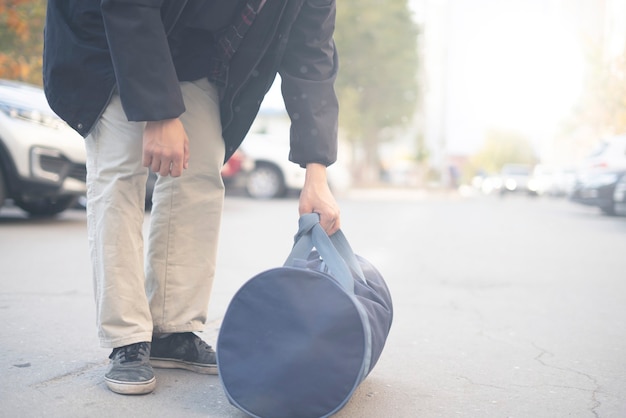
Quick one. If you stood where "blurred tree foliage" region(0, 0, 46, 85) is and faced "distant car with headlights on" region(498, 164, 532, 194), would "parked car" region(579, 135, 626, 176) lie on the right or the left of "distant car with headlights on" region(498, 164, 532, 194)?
right

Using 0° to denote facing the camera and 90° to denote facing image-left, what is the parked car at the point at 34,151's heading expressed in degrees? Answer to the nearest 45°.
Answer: approximately 315°

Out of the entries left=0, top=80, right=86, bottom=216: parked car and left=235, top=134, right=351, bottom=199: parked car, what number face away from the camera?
0

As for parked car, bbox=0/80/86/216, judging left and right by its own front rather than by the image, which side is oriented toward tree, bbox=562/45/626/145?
left

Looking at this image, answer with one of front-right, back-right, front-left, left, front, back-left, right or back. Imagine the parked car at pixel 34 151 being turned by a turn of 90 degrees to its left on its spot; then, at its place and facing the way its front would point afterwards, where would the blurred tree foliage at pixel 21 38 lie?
front-left

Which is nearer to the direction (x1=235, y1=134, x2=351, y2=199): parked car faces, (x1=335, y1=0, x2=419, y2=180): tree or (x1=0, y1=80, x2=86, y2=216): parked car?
the parked car
